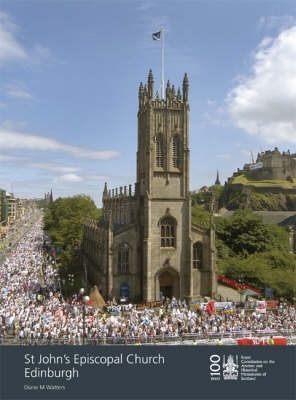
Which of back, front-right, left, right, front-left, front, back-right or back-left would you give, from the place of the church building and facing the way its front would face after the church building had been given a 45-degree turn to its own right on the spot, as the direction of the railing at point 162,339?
front-left

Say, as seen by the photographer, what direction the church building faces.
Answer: facing the viewer
